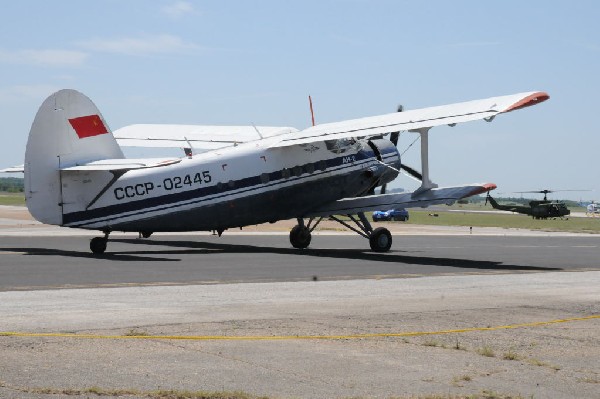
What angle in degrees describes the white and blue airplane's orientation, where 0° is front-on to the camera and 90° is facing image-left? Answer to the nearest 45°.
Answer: approximately 225°
